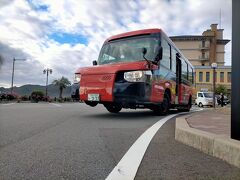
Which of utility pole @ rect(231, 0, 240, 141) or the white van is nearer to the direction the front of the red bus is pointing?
the utility pole

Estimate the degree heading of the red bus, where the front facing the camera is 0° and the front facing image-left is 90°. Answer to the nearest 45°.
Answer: approximately 45°

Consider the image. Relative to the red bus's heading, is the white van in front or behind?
behind
